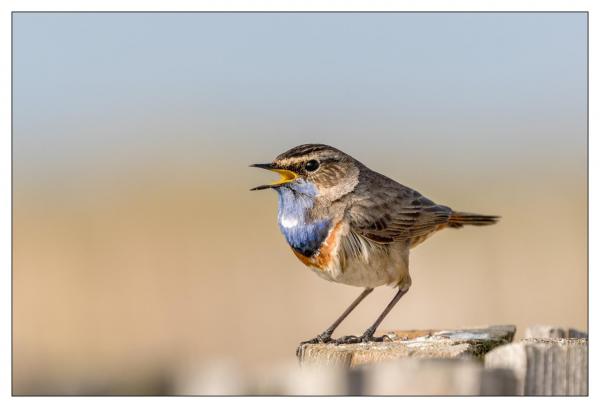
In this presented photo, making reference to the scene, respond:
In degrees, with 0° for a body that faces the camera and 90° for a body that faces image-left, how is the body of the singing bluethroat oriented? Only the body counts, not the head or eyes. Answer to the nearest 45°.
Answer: approximately 90°
